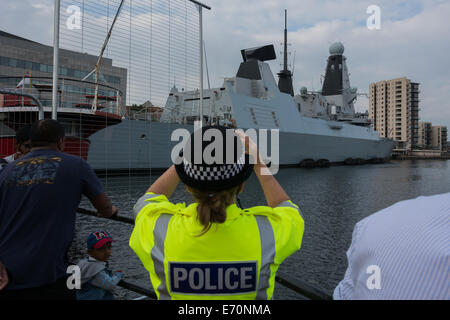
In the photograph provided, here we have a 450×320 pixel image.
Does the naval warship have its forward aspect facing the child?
no

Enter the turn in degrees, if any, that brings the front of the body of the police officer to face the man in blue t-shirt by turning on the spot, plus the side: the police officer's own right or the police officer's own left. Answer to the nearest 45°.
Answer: approximately 45° to the police officer's own left

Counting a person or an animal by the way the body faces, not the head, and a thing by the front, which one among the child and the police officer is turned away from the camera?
the police officer

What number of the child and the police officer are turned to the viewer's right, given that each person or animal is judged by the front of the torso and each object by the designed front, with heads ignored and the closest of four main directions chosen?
1

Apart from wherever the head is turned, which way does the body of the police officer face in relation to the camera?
away from the camera

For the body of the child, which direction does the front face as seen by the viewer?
to the viewer's right

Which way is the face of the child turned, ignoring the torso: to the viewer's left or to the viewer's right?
to the viewer's right

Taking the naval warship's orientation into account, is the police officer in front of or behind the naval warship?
behind

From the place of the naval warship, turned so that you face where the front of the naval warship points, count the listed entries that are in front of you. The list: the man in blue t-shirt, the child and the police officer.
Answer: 0

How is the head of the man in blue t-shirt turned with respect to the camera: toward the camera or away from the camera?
away from the camera

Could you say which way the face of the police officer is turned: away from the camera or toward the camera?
away from the camera

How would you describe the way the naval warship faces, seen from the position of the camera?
facing away from the viewer and to the right of the viewer
